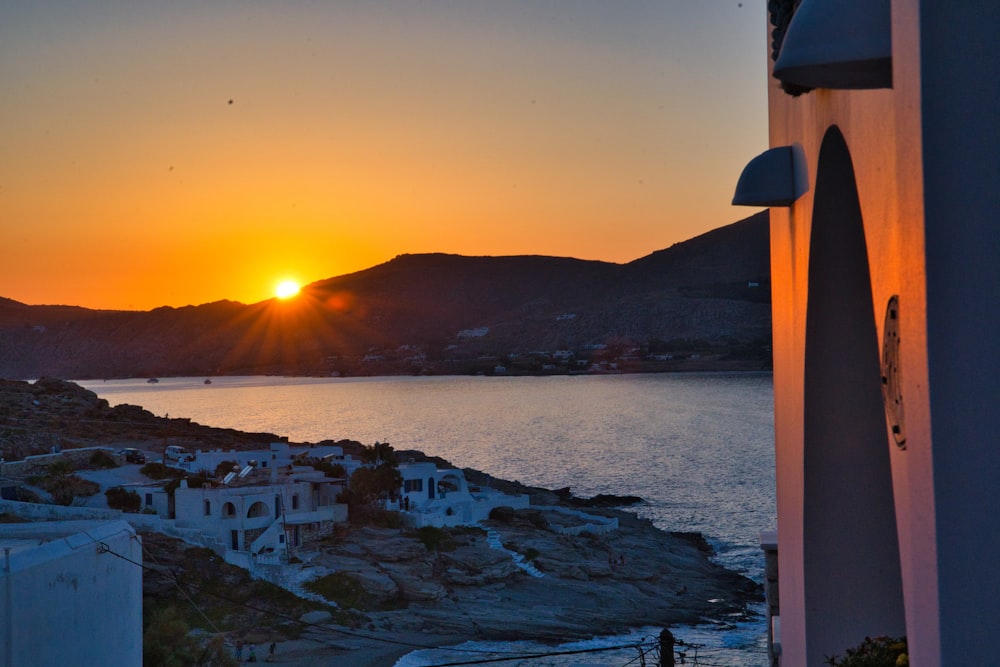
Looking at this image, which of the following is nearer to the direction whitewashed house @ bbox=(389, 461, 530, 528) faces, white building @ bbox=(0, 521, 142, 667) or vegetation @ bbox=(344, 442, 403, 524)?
the white building

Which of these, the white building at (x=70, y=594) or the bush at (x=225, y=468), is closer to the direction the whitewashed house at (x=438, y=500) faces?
the white building

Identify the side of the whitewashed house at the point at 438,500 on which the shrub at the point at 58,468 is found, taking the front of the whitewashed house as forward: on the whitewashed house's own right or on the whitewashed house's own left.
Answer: on the whitewashed house's own right

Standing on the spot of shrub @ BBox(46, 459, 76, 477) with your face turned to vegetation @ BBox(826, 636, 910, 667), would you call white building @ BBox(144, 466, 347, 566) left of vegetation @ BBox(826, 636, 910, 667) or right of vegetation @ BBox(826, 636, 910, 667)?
left

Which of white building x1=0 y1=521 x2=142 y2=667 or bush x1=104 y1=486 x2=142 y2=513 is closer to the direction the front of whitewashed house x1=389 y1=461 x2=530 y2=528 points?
the white building

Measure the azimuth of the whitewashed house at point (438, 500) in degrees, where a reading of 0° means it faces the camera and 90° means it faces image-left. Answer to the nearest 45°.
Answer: approximately 0°

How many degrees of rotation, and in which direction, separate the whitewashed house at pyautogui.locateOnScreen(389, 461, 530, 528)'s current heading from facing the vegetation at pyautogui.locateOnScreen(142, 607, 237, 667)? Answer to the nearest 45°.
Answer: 0° — it already faces it

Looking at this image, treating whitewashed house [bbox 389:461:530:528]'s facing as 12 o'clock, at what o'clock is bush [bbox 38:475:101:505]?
The bush is roughly at 2 o'clock from the whitewashed house.

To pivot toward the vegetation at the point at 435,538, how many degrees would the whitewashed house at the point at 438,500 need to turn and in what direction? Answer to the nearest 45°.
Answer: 0° — it already faces it

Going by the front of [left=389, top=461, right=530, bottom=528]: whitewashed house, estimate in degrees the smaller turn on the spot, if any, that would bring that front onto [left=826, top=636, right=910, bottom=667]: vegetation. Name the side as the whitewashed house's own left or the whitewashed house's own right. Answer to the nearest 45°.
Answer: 0° — it already faces it
